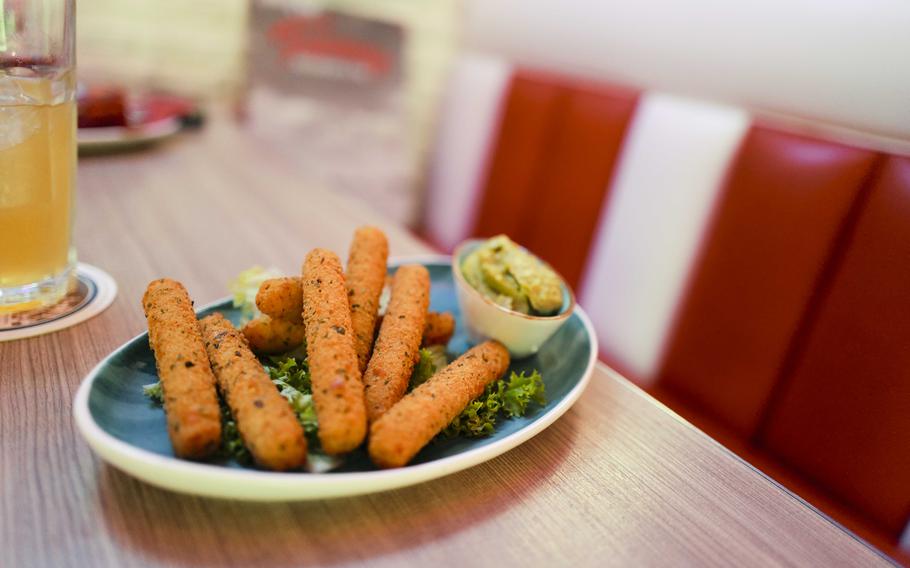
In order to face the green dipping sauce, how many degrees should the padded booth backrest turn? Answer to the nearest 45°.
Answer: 0° — it already faces it

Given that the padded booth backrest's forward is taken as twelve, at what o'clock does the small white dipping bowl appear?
The small white dipping bowl is roughly at 11 o'clock from the padded booth backrest.

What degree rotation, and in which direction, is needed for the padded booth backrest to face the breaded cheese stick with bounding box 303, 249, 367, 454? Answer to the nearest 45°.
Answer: approximately 45° to its left

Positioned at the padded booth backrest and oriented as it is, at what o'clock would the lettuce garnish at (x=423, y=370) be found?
The lettuce garnish is roughly at 11 o'clock from the padded booth backrest.

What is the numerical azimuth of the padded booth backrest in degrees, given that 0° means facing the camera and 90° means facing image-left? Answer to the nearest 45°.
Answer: approximately 45°

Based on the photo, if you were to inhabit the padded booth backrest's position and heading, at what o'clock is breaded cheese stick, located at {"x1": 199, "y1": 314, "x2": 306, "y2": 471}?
The breaded cheese stick is roughly at 11 o'clock from the padded booth backrest.

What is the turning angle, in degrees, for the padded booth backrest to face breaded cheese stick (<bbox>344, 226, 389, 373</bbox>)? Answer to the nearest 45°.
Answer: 0° — it already faces it
